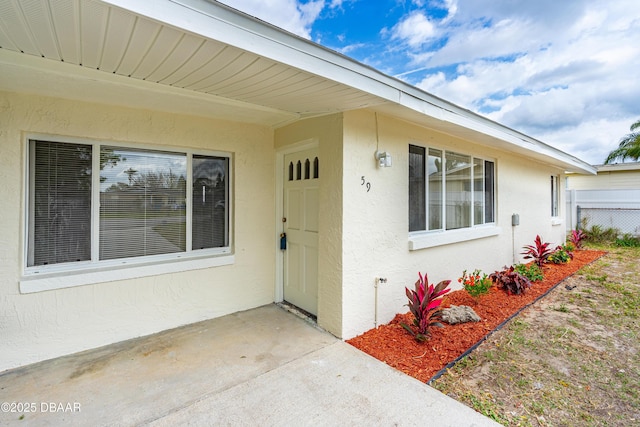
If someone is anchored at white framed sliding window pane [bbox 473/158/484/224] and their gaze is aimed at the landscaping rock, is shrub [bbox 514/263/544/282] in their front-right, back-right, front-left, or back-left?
back-left

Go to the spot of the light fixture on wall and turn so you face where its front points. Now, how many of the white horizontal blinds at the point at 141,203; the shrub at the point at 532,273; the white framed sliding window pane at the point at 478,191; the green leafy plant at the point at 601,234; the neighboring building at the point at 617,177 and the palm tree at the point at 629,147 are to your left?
5

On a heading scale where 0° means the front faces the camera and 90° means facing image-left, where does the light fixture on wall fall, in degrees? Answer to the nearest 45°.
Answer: approximately 315°

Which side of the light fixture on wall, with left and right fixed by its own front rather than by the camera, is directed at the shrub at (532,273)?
left

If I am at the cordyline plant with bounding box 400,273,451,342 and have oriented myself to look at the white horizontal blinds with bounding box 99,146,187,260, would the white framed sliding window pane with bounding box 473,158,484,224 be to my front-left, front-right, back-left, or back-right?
back-right

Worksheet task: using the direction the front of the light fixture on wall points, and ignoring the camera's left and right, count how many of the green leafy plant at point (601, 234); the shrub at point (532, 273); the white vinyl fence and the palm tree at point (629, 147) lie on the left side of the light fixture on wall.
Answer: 4

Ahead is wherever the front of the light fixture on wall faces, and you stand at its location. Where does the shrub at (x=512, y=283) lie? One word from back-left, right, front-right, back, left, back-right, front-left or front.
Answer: left

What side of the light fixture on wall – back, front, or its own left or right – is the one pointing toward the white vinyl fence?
left
